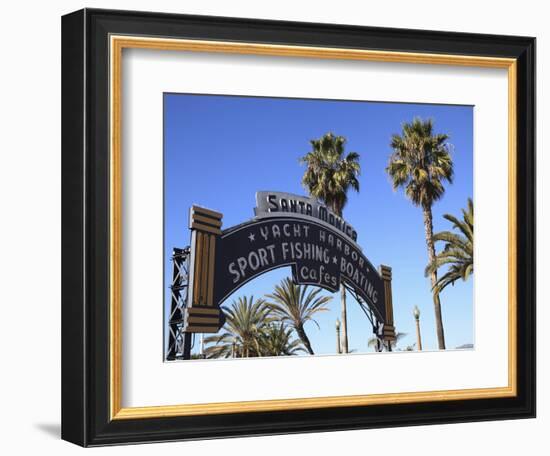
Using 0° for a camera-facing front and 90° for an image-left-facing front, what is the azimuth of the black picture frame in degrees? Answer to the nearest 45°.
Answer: approximately 315°
